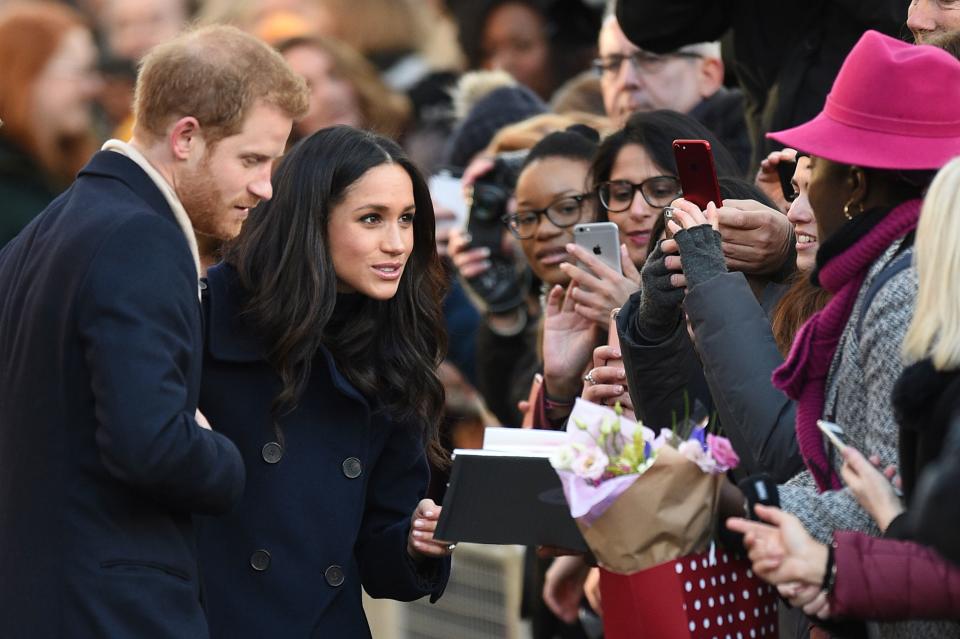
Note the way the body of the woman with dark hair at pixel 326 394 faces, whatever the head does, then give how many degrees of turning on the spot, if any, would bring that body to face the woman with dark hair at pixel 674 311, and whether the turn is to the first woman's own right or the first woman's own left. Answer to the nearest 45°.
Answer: approximately 45° to the first woman's own left

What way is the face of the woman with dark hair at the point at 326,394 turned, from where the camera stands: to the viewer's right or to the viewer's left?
to the viewer's right

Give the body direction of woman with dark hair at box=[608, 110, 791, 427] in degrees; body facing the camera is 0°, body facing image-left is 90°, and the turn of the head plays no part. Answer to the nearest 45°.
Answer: approximately 45°

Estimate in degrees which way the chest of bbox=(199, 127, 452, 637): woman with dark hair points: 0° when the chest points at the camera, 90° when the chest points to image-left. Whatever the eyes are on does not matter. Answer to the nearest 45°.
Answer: approximately 315°

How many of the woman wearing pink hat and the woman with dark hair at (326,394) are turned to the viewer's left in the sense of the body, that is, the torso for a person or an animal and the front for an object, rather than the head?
1

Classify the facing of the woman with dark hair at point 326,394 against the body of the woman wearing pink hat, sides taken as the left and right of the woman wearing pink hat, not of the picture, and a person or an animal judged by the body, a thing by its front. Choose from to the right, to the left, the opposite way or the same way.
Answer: the opposite way

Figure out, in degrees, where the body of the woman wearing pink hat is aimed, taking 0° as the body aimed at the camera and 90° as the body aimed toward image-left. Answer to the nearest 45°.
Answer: approximately 90°

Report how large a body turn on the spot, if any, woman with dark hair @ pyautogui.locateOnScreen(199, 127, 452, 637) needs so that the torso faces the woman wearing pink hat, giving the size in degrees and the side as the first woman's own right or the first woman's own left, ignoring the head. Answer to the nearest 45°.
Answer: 0° — they already face them

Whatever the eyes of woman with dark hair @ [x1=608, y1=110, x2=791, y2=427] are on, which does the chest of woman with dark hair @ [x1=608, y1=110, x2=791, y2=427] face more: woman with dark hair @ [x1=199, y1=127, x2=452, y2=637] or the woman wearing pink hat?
the woman with dark hair
